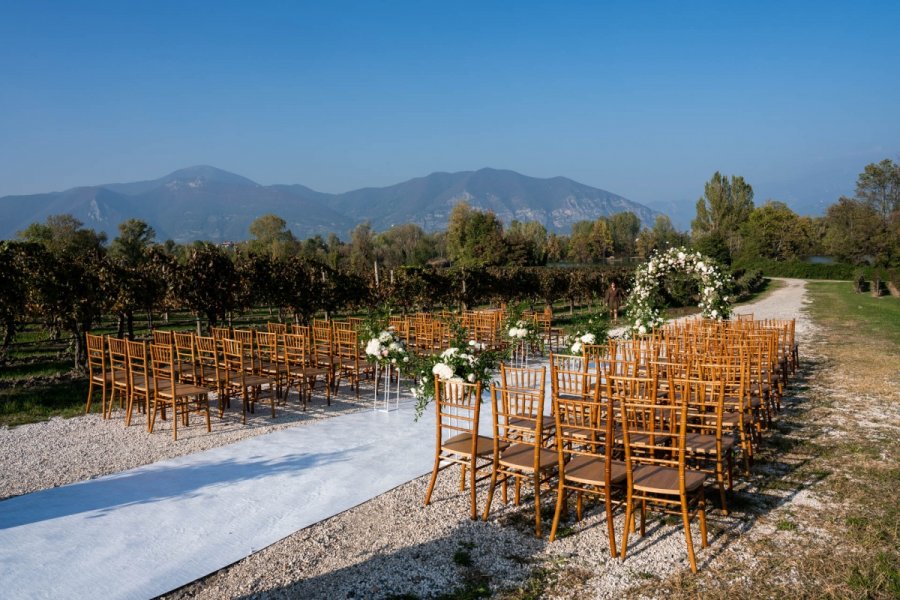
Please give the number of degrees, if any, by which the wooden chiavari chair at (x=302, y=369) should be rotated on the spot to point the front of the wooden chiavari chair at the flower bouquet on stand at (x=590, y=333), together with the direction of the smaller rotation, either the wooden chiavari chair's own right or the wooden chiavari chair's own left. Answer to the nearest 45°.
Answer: approximately 45° to the wooden chiavari chair's own right

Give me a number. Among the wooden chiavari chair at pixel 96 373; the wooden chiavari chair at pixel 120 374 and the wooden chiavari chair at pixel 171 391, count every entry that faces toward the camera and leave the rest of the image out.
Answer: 0

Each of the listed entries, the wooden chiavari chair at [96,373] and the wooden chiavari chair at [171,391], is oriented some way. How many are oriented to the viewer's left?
0

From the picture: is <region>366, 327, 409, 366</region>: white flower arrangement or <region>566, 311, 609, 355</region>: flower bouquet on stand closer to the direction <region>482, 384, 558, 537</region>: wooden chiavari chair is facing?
the flower bouquet on stand

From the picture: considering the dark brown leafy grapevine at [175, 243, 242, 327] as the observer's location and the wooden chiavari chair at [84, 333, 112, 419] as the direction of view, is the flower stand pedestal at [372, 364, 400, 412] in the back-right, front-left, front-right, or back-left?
front-left

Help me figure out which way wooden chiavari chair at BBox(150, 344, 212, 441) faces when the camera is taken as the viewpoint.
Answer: facing away from the viewer and to the right of the viewer

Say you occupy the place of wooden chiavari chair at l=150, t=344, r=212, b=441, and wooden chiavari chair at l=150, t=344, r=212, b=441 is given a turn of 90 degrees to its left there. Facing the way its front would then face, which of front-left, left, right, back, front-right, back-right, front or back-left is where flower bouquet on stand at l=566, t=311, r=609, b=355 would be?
back-right

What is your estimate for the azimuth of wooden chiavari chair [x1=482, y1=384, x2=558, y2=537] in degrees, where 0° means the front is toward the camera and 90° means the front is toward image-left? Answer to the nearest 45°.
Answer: approximately 225°

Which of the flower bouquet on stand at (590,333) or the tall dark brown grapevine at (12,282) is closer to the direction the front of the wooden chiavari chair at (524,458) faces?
the flower bouquet on stand

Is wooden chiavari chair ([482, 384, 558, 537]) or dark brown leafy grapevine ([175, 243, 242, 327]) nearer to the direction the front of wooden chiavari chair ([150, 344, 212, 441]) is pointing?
the dark brown leafy grapevine

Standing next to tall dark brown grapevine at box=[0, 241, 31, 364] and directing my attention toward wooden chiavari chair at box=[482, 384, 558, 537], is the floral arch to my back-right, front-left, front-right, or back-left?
front-left

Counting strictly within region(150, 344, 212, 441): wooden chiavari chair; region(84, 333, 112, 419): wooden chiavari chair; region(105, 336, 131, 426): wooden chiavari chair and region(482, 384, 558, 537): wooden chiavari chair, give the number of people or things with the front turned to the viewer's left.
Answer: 0

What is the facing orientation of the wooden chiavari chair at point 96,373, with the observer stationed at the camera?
facing away from the viewer and to the right of the viewer

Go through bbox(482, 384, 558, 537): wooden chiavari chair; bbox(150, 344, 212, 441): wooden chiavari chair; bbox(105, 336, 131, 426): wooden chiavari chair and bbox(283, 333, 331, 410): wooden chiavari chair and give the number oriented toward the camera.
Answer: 0

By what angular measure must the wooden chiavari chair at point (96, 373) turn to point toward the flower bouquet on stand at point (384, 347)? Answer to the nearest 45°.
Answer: approximately 90° to its right

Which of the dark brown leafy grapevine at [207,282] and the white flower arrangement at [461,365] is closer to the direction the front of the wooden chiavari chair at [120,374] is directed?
the dark brown leafy grapevine
